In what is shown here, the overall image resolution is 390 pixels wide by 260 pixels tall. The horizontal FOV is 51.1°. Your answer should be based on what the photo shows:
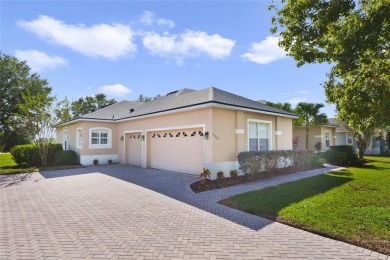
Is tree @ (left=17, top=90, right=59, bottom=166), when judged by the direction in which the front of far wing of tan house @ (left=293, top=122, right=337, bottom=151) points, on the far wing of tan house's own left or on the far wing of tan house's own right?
on the far wing of tan house's own right

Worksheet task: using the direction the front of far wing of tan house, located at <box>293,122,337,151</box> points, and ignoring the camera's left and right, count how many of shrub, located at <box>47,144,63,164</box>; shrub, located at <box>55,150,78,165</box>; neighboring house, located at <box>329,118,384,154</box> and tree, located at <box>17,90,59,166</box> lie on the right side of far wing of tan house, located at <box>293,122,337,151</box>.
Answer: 3

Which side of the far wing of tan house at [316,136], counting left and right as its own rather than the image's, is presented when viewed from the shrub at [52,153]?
right

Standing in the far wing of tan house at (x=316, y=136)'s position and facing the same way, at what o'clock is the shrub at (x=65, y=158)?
The shrub is roughly at 3 o'clock from the far wing of tan house.

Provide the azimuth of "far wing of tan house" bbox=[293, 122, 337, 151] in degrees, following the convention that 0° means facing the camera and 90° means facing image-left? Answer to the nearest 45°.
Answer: approximately 315°

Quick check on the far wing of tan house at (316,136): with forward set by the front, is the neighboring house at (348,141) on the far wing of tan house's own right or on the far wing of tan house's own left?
on the far wing of tan house's own left
